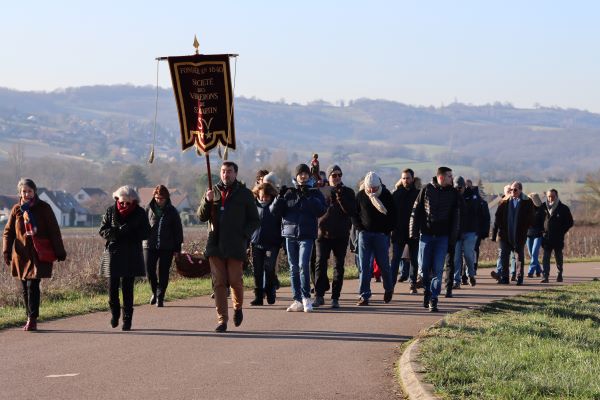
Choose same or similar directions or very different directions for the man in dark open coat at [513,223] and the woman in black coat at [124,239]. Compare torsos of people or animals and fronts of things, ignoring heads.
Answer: same or similar directions

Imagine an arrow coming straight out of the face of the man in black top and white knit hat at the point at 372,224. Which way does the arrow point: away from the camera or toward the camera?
toward the camera

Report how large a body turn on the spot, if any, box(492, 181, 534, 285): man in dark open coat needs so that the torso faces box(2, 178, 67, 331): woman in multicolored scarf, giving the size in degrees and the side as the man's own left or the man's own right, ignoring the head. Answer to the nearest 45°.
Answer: approximately 45° to the man's own right

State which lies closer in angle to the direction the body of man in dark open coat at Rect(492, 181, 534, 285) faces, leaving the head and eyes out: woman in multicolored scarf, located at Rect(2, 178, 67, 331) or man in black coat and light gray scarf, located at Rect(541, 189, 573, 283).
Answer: the woman in multicolored scarf

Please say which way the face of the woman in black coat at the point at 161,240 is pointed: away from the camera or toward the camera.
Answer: toward the camera

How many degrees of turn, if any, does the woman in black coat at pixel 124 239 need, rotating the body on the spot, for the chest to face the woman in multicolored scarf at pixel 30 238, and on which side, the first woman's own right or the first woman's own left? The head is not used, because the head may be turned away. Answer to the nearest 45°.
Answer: approximately 90° to the first woman's own right

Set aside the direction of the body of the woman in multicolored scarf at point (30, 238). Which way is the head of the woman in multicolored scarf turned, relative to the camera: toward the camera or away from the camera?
toward the camera

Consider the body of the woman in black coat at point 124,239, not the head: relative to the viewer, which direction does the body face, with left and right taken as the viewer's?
facing the viewer

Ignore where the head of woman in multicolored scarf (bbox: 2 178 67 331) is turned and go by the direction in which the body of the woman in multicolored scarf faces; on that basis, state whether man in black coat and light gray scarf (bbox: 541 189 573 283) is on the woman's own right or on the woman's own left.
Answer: on the woman's own left

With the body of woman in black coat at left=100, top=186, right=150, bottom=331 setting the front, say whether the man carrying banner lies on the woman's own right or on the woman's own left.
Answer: on the woman's own left

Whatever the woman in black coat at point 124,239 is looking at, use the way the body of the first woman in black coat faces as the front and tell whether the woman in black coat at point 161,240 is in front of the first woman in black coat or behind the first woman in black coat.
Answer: behind

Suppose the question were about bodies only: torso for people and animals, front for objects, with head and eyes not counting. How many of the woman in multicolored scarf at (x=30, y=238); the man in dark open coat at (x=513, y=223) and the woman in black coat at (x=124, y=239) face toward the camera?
3

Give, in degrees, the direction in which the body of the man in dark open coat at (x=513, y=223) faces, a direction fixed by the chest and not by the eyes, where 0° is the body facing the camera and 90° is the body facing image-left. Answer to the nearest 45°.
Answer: approximately 0°

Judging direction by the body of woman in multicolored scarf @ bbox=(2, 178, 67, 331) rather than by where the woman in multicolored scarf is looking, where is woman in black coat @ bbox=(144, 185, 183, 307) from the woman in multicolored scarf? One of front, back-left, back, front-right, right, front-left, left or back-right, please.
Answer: back-left
